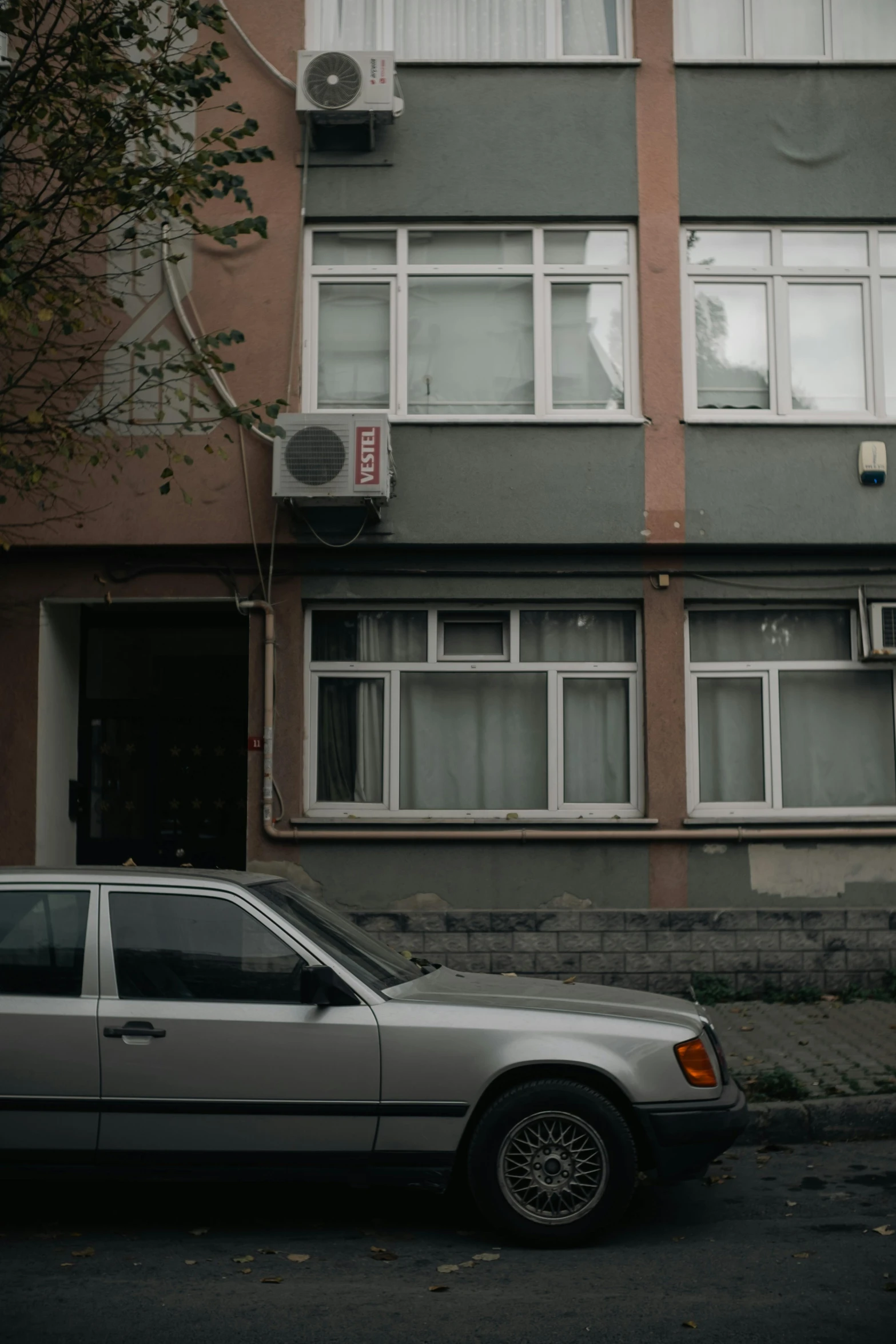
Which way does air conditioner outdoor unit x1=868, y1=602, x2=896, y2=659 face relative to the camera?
toward the camera

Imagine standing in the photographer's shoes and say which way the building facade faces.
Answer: facing the viewer

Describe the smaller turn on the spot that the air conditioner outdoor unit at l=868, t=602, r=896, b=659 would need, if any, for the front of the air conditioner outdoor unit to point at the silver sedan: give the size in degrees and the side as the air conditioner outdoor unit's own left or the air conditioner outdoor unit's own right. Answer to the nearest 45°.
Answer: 0° — it already faces it

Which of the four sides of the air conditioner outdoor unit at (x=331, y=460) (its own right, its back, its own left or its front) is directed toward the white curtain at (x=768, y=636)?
left

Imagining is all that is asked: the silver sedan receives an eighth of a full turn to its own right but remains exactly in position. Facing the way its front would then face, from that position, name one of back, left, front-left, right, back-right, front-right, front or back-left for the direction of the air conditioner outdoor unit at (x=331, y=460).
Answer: back-left

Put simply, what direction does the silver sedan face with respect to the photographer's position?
facing to the right of the viewer

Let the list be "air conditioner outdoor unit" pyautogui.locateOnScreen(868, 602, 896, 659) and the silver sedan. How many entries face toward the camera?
1

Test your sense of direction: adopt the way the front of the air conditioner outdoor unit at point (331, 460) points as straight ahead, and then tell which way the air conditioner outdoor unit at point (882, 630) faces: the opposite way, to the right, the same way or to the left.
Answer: the same way

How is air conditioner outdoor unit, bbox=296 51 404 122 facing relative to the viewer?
toward the camera

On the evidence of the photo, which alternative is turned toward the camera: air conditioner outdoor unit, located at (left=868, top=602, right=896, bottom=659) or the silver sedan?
the air conditioner outdoor unit

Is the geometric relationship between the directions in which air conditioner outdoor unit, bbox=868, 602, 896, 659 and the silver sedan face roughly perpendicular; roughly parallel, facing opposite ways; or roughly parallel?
roughly perpendicular

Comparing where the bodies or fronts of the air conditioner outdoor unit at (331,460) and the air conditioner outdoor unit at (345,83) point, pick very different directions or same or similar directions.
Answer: same or similar directions

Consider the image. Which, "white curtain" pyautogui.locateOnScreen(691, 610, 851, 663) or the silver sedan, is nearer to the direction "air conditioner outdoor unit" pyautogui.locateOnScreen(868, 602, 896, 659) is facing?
the silver sedan
